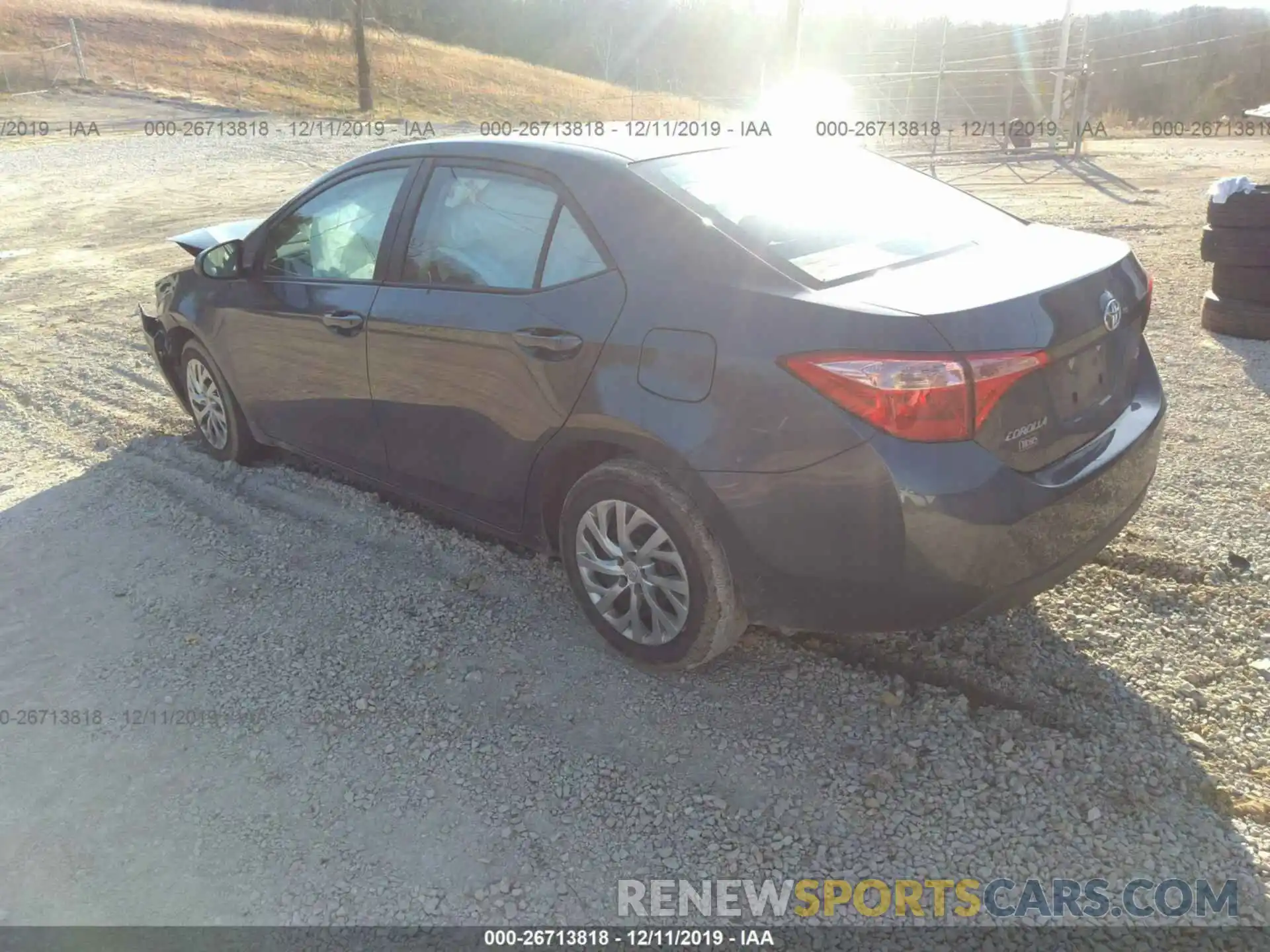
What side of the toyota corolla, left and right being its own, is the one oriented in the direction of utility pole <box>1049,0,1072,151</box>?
right

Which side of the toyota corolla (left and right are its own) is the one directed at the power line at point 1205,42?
right

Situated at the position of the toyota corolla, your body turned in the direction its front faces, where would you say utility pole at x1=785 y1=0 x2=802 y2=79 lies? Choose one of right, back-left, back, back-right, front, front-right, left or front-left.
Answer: front-right

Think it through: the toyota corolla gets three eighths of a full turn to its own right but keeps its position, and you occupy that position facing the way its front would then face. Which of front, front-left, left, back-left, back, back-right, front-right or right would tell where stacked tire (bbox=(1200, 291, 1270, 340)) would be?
front-left

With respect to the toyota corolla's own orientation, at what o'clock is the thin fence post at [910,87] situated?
The thin fence post is roughly at 2 o'clock from the toyota corolla.

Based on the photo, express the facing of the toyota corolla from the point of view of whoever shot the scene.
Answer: facing away from the viewer and to the left of the viewer

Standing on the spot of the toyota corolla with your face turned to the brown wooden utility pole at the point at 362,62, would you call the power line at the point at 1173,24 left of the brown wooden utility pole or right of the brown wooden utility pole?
right

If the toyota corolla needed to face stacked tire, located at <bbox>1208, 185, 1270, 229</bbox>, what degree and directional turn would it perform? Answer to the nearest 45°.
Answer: approximately 90° to its right

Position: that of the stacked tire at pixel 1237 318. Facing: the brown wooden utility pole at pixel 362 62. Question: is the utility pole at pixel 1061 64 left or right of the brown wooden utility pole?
right

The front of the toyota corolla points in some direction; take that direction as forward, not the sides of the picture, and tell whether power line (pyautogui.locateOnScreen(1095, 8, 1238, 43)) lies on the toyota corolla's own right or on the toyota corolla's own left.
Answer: on the toyota corolla's own right
